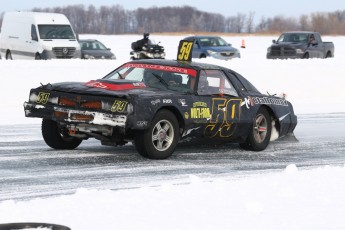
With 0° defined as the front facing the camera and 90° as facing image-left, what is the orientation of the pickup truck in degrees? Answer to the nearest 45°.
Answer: approximately 45°

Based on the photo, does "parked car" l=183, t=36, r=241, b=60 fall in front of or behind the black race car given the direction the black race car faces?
behind

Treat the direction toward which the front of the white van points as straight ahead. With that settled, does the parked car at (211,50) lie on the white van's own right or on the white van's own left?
on the white van's own left

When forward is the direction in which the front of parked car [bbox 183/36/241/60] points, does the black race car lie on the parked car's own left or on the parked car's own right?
on the parked car's own right

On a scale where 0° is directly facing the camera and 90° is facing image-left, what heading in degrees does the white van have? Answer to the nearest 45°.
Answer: approximately 315°

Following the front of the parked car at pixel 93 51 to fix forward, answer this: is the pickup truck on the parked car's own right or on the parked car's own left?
on the parked car's own left

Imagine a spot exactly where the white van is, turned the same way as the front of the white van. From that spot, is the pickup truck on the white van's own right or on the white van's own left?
on the white van's own left

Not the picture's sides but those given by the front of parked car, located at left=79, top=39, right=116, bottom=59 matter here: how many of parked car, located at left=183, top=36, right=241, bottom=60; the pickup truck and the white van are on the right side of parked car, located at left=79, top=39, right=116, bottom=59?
1
